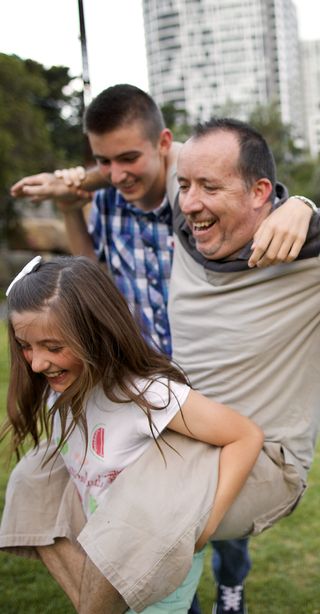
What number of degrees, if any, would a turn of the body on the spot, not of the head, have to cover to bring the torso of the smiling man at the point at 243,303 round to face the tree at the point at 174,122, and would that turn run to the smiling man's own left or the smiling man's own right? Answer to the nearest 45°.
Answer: approximately 135° to the smiling man's own right

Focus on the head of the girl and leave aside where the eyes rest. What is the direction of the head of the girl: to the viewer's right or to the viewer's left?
to the viewer's left

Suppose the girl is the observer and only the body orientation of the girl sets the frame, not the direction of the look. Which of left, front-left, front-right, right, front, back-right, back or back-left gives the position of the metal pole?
back-right

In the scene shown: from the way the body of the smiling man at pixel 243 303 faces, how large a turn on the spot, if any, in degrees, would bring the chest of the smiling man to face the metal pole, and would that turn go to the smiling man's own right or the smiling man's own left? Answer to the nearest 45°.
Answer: approximately 135° to the smiling man's own right

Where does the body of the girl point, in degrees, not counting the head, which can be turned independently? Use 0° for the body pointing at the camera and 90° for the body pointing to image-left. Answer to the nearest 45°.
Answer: approximately 45°
